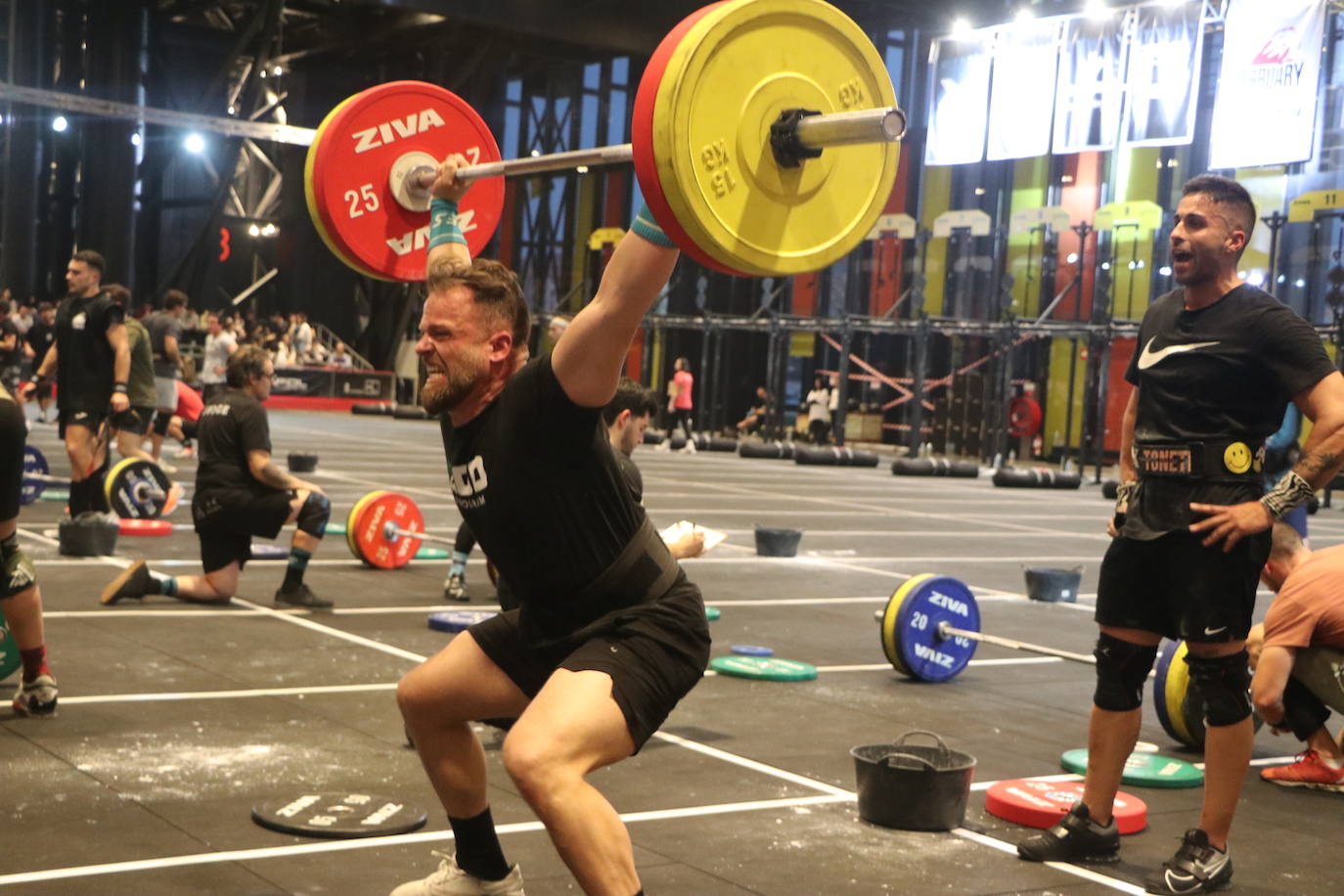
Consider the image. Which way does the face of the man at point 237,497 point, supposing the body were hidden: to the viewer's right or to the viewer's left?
to the viewer's right

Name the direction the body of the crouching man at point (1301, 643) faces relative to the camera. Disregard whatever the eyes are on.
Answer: to the viewer's left

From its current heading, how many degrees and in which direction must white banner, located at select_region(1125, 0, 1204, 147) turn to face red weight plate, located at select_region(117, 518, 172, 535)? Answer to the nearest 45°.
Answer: approximately 45° to its right

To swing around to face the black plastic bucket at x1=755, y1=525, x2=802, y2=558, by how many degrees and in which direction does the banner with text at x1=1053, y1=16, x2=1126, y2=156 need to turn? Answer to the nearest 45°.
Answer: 0° — it already faces it

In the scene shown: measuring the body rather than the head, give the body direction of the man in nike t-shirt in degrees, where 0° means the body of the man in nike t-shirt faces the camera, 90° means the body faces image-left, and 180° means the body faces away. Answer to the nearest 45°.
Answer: approximately 45°

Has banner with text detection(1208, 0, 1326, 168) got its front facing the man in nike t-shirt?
yes

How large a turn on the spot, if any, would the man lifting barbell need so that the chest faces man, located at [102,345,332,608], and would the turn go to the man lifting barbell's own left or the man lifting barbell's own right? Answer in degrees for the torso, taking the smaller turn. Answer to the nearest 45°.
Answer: approximately 135° to the man lifting barbell's own right

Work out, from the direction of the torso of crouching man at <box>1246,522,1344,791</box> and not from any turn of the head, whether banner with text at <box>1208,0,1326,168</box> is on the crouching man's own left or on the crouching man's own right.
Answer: on the crouching man's own right

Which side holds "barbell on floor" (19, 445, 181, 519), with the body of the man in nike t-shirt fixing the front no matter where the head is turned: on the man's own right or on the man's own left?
on the man's own right
